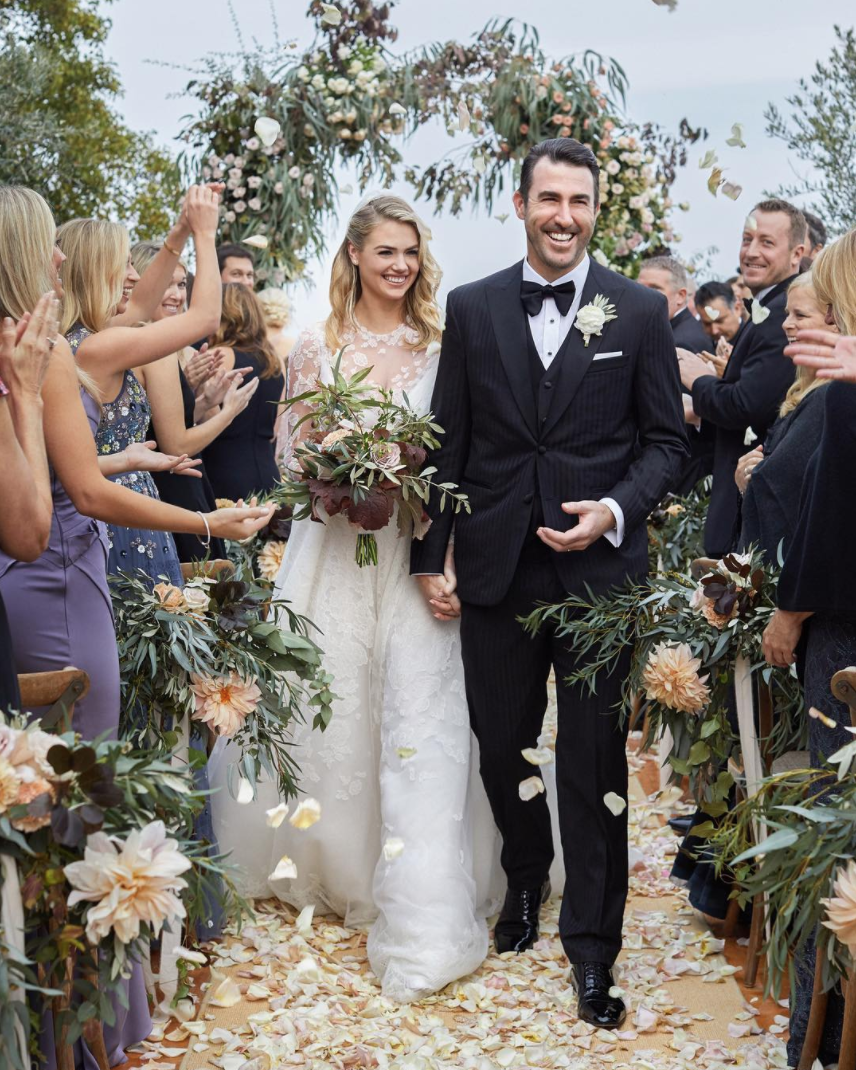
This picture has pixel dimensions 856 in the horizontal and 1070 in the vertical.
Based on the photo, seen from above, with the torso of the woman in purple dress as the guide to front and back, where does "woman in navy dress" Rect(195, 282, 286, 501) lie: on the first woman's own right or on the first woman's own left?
on the first woman's own left

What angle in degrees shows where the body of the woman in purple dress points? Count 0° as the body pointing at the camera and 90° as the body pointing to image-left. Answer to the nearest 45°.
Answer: approximately 270°

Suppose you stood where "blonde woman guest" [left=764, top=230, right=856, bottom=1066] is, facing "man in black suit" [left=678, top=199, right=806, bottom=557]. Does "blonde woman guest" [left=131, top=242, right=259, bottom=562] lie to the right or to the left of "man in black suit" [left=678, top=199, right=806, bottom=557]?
left

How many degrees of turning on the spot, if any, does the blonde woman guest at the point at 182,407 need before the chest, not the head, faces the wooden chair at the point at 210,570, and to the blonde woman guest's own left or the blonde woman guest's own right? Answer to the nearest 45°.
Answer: approximately 90° to the blonde woman guest's own right

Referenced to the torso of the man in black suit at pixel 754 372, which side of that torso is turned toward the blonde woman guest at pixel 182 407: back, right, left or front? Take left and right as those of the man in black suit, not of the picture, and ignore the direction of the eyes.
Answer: front

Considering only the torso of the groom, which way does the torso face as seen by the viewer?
toward the camera

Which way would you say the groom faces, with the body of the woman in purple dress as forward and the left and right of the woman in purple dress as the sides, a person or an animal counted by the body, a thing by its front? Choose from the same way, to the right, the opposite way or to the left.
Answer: to the right

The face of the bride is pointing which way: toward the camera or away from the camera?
toward the camera

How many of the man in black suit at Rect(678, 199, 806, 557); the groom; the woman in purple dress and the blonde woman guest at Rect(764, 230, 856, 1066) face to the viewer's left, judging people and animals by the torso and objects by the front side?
2

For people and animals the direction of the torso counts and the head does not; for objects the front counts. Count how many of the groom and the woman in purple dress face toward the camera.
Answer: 1

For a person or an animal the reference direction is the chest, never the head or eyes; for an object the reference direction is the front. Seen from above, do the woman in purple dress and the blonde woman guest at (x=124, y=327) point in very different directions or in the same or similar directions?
same or similar directions

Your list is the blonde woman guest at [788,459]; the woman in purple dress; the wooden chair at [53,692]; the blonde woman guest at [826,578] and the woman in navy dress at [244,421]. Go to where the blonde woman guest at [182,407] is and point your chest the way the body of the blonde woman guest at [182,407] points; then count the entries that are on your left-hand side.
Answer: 1

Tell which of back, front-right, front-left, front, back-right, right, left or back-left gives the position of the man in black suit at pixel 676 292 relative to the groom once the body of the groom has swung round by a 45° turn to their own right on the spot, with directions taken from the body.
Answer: back-right

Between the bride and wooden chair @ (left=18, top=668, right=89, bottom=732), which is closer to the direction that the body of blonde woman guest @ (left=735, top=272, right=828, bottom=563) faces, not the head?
the bride

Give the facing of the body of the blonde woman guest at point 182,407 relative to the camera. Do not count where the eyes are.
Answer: to the viewer's right

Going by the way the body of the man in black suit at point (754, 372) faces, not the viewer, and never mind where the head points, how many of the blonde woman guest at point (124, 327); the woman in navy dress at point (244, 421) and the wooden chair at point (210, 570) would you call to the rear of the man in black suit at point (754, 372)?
0

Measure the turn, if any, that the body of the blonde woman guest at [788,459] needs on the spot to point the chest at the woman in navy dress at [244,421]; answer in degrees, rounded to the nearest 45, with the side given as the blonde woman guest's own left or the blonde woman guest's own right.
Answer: approximately 45° to the blonde woman guest's own right

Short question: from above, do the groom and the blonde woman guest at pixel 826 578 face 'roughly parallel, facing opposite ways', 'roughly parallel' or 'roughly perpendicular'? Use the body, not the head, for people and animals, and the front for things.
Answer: roughly perpendicular

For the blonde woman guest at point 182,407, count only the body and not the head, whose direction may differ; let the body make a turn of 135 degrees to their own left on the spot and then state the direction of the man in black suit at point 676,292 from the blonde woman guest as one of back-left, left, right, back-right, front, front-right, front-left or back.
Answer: right

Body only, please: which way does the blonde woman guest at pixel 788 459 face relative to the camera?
to the viewer's left

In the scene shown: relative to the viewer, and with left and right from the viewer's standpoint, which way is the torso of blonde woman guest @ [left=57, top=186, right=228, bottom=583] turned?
facing to the right of the viewer

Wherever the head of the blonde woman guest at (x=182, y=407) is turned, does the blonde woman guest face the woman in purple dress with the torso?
no

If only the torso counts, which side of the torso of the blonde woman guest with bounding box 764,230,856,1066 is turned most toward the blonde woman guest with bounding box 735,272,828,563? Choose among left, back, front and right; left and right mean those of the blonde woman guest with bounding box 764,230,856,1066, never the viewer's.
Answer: right

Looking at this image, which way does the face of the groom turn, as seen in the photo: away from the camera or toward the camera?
toward the camera
